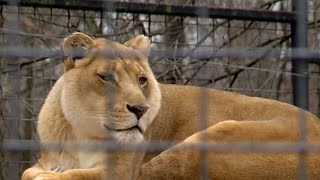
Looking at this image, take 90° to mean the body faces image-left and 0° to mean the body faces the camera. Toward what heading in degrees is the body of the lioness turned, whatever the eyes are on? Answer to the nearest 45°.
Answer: approximately 45°
